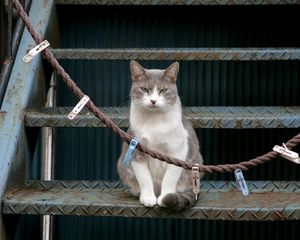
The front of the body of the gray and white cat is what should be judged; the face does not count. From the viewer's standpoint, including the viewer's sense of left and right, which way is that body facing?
facing the viewer

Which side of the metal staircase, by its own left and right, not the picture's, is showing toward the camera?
front
